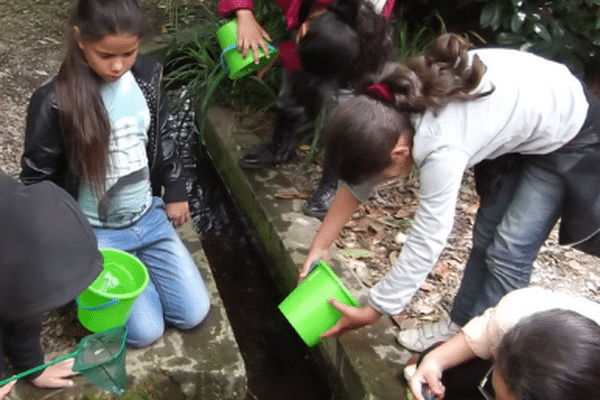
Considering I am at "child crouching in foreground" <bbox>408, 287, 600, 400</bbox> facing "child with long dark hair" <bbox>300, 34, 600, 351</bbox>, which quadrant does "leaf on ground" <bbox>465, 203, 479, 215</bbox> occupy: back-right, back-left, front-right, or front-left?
front-right

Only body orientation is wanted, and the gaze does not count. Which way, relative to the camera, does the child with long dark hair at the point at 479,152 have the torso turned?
to the viewer's left

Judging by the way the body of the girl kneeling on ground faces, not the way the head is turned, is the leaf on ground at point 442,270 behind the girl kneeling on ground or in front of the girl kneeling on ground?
in front

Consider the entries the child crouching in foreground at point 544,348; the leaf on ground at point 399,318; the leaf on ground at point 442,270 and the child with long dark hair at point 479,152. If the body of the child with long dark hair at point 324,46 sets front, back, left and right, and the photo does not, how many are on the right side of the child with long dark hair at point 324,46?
0

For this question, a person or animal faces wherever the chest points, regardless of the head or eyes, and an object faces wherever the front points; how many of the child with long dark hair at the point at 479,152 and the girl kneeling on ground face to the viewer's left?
1

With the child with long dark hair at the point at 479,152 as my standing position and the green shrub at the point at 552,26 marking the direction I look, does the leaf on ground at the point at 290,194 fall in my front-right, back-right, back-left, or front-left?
front-left

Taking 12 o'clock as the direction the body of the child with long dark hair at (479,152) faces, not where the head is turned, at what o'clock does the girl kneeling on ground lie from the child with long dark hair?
The girl kneeling on ground is roughly at 12 o'clock from the child with long dark hair.

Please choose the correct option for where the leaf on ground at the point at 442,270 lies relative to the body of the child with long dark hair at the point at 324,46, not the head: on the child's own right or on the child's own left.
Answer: on the child's own left

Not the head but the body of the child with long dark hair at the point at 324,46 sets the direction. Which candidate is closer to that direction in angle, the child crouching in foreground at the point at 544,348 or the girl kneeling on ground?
the girl kneeling on ground

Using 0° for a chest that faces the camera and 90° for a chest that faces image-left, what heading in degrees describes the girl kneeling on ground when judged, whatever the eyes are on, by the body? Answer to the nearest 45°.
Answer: approximately 315°

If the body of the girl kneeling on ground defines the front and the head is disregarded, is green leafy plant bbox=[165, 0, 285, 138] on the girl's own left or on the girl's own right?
on the girl's own left

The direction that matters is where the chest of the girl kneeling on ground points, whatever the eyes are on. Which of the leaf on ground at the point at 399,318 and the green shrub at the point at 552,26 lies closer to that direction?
the leaf on ground
